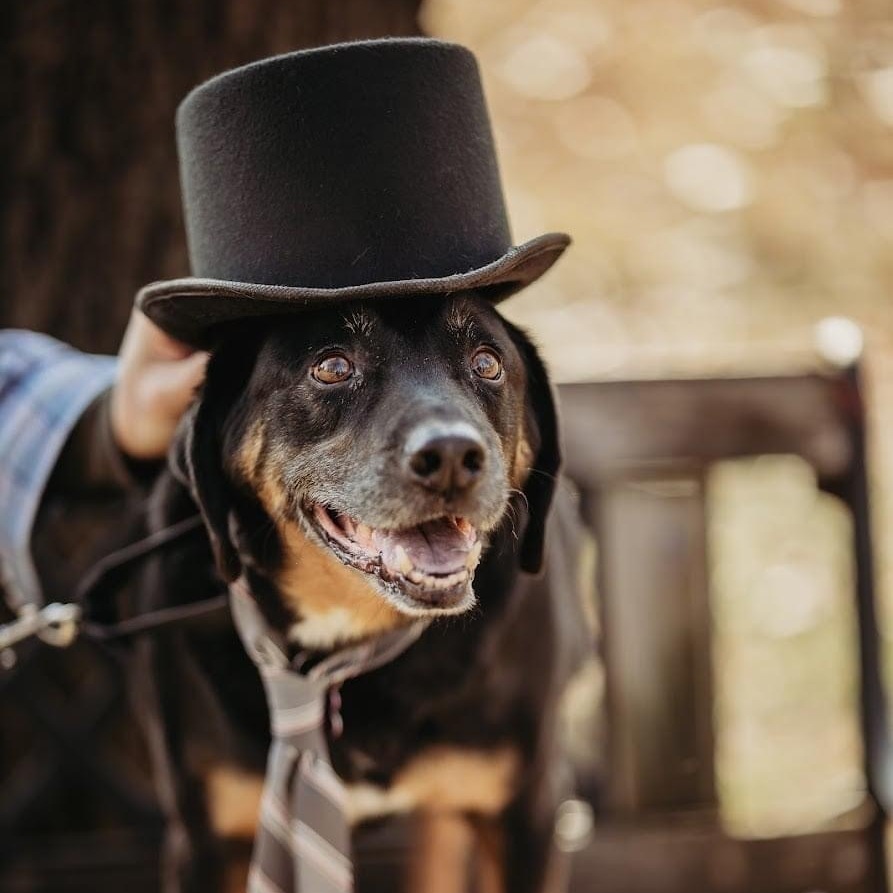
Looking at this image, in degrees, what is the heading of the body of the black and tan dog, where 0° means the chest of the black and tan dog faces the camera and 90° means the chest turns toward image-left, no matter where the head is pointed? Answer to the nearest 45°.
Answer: approximately 0°

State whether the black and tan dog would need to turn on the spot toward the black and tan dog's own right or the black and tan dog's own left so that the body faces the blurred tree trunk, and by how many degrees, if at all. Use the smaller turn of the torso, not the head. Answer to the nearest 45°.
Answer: approximately 180°

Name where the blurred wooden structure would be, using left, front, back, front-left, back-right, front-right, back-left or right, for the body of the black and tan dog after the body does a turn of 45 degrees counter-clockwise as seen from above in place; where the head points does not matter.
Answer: left
